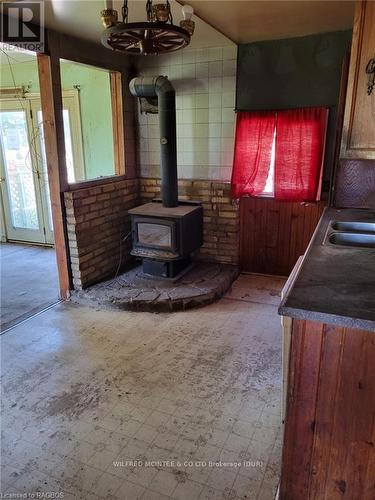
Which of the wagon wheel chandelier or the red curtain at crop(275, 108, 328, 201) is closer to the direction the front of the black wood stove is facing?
the wagon wheel chandelier

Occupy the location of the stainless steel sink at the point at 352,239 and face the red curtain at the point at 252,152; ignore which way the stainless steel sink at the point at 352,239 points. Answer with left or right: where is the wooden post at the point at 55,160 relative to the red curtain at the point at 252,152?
left

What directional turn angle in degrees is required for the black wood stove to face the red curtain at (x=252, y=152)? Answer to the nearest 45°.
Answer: approximately 135° to its left

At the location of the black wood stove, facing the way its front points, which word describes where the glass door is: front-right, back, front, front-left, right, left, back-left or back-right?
right

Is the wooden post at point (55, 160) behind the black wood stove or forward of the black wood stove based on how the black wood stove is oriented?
forward

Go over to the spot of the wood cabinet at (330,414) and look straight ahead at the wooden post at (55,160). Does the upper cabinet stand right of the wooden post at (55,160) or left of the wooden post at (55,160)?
right

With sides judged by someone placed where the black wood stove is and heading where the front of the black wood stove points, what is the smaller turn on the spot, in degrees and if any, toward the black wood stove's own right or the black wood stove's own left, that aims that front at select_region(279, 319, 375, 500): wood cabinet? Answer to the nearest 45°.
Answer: approximately 45° to the black wood stove's own left

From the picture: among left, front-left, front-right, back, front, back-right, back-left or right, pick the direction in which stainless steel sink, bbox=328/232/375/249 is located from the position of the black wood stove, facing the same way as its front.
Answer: left

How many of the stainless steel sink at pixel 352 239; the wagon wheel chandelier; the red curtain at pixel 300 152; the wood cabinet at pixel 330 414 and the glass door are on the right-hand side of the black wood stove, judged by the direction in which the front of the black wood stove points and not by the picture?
1

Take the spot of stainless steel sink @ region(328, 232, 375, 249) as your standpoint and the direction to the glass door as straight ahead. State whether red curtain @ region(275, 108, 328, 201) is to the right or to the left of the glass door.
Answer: right

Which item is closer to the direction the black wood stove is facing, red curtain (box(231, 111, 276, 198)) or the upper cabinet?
the upper cabinet

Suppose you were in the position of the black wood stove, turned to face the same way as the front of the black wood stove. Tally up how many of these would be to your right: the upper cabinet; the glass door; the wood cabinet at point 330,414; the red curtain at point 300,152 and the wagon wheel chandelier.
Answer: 1

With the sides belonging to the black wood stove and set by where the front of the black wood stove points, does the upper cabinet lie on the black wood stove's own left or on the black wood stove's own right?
on the black wood stove's own left

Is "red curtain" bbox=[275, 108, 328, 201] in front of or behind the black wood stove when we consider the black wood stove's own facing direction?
behind

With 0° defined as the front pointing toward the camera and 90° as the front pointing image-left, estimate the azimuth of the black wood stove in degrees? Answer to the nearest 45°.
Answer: approximately 45°
